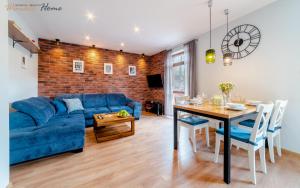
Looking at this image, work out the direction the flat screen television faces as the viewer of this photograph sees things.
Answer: facing the viewer and to the left of the viewer

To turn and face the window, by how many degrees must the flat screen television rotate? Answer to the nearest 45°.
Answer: approximately 90° to its left

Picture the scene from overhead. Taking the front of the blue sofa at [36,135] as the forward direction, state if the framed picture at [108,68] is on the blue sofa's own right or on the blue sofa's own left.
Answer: on the blue sofa's own left

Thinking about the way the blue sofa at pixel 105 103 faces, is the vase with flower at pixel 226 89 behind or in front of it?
in front

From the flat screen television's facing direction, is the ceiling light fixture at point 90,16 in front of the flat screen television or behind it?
in front

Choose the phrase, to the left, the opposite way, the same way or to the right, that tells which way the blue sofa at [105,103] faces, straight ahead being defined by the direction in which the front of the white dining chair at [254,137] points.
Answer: the opposite way

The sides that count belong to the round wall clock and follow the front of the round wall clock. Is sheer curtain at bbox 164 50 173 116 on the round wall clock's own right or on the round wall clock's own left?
on the round wall clock's own right

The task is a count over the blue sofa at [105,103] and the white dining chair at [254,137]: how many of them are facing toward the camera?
1

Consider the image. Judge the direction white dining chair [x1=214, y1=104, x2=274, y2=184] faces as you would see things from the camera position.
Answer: facing away from the viewer and to the left of the viewer

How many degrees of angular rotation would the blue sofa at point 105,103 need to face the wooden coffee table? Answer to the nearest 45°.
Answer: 0° — it already faces it

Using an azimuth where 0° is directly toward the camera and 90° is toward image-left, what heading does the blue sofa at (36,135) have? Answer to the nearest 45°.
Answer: approximately 315°

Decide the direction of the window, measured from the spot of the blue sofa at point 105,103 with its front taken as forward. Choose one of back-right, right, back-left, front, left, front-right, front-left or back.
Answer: left

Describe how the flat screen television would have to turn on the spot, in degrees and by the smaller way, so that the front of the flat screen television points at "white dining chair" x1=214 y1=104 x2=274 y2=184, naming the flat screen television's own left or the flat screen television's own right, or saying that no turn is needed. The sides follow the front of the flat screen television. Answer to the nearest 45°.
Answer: approximately 45° to the flat screen television's own left
